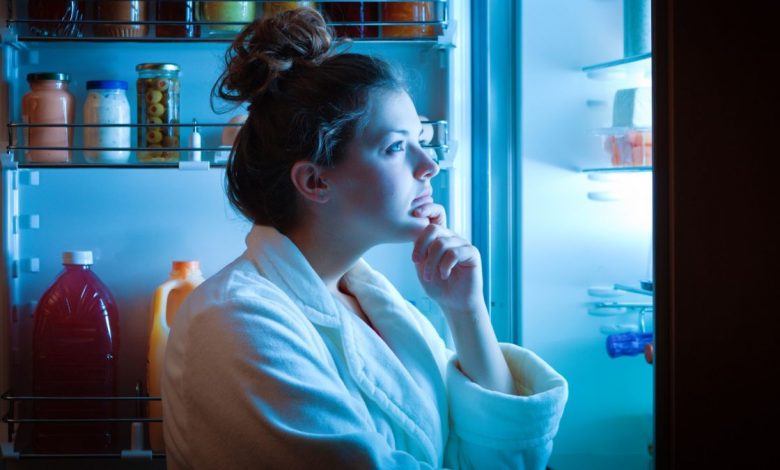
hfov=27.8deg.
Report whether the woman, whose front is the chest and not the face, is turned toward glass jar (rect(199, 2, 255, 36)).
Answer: no

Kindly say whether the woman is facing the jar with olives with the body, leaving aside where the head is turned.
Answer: no

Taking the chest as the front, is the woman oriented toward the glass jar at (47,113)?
no

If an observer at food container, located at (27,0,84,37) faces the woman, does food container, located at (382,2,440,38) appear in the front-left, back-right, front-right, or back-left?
front-left

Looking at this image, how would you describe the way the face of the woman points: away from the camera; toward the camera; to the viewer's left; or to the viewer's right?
to the viewer's right

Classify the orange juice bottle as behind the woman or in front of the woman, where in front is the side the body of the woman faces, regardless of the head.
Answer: behind
